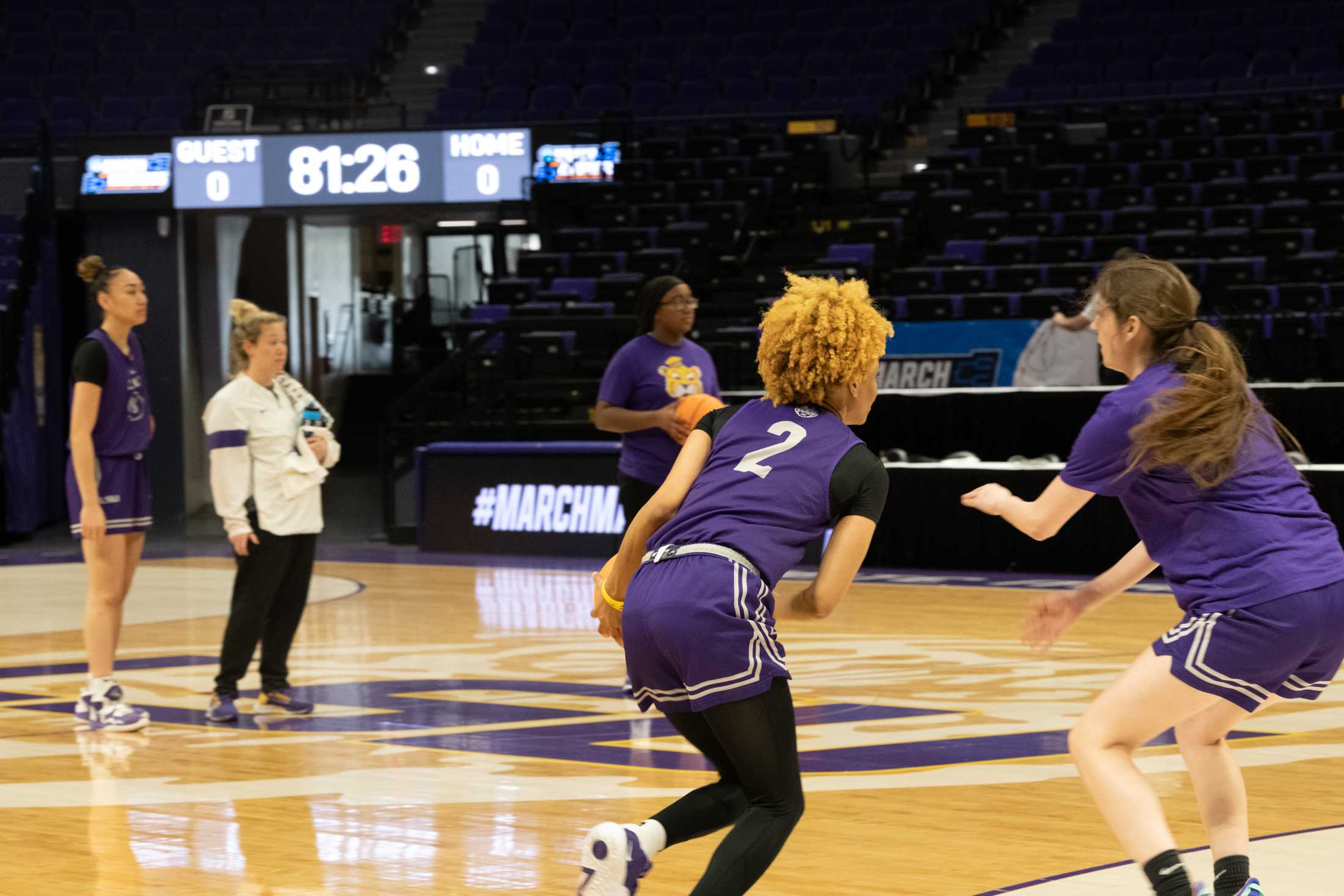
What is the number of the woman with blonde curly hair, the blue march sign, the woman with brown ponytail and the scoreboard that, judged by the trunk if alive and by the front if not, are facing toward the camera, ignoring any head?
2

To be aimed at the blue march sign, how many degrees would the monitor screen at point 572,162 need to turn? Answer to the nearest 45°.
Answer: approximately 45° to its left

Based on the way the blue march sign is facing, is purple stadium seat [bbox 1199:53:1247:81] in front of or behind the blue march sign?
behind

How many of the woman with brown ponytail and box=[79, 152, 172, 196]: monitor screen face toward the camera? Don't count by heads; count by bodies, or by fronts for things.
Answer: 1

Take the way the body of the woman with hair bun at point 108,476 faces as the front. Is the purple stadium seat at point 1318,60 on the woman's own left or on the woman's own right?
on the woman's own left

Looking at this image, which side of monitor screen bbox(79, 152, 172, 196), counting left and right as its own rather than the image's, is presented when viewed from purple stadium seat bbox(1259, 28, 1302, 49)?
left

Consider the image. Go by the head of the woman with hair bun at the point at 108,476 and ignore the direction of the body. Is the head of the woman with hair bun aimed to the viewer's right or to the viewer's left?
to the viewer's right

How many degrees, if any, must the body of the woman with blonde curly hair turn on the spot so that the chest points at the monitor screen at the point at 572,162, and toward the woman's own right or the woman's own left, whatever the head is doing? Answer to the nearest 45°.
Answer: approximately 45° to the woman's own left

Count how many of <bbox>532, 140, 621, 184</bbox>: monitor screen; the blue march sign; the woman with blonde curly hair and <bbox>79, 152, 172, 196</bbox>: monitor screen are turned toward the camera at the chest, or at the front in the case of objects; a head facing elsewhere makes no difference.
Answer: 3

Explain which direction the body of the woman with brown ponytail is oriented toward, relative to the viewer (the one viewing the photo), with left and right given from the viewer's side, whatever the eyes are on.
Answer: facing away from the viewer and to the left of the viewer

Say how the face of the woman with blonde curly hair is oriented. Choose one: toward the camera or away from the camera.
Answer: away from the camera

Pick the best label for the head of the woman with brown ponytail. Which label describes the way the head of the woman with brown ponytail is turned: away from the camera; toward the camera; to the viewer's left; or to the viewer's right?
to the viewer's left

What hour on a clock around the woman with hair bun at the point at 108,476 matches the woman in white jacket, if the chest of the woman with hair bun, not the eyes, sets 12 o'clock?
The woman in white jacket is roughly at 11 o'clock from the woman with hair bun.

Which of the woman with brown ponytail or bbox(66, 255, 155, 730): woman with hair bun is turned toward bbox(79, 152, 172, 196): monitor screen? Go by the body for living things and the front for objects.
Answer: the woman with brown ponytail
